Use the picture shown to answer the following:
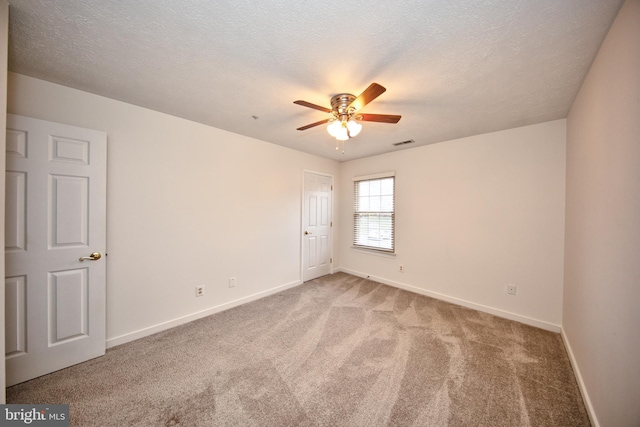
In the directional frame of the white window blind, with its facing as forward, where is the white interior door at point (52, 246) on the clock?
The white interior door is roughly at 12 o'clock from the white window blind.

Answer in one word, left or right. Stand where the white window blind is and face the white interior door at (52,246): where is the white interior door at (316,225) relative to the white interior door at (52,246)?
right

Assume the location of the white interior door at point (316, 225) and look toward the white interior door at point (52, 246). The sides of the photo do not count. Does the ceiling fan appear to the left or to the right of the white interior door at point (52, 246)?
left

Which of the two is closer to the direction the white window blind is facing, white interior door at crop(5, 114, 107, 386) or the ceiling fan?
the white interior door

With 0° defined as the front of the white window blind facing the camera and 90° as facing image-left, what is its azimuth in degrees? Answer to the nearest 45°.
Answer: approximately 45°

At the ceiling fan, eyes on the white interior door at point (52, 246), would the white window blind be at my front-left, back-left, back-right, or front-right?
back-right

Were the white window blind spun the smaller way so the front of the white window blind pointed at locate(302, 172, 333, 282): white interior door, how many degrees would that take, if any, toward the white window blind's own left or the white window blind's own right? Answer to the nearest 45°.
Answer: approximately 45° to the white window blind's own right
